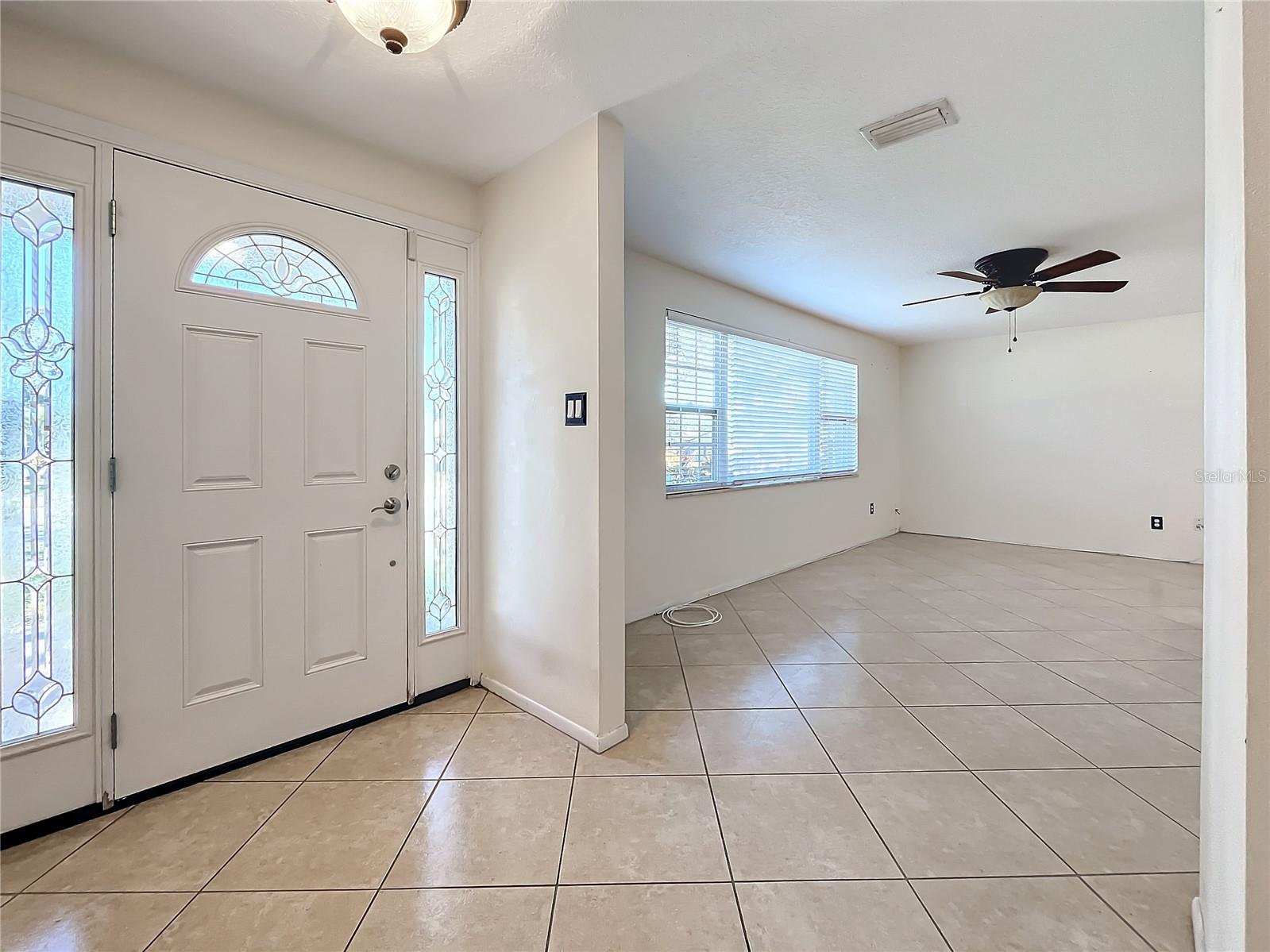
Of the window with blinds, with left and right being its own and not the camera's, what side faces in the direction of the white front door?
right

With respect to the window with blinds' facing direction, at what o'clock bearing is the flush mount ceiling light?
The flush mount ceiling light is roughly at 2 o'clock from the window with blinds.

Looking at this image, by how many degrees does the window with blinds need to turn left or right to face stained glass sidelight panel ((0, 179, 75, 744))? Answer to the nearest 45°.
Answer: approximately 90° to its right

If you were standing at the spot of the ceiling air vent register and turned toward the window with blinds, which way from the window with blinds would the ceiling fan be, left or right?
right

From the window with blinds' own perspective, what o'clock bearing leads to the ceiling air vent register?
The ceiling air vent register is roughly at 1 o'clock from the window with blinds.

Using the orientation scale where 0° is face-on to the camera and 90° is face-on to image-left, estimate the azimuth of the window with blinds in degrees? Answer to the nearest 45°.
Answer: approximately 315°
